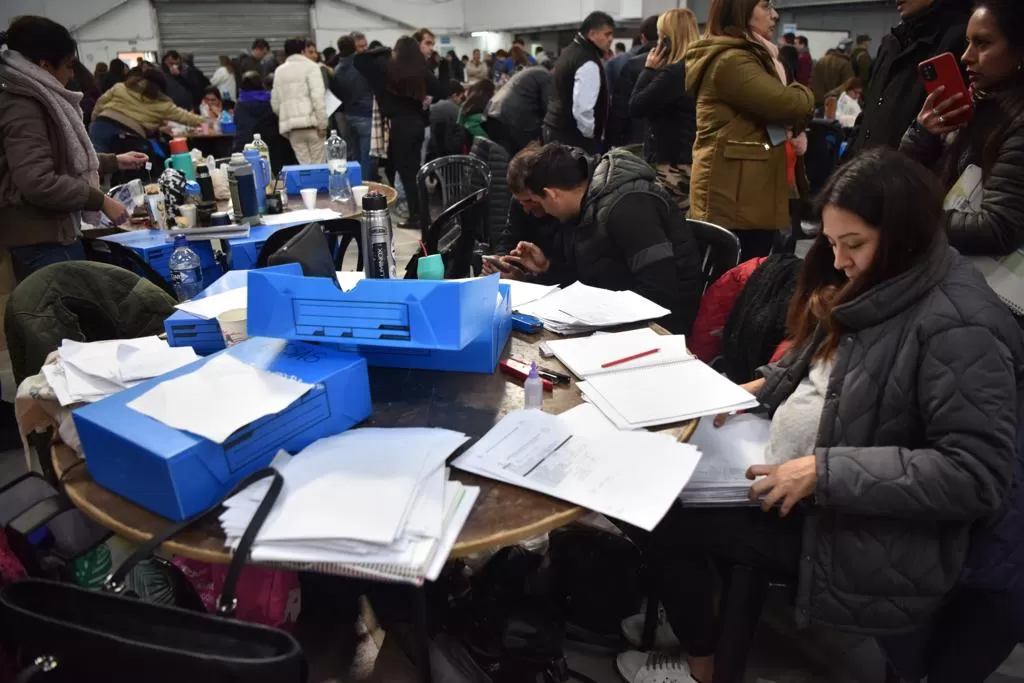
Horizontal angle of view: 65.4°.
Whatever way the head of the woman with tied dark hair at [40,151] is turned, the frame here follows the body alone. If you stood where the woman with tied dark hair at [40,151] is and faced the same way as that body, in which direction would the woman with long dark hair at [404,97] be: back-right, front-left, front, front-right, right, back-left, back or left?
front-left

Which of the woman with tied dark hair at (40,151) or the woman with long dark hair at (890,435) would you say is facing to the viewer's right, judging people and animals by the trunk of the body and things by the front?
the woman with tied dark hair at (40,151)

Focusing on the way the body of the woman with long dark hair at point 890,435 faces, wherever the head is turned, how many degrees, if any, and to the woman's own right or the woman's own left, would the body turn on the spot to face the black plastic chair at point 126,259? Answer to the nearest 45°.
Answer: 0° — they already face it

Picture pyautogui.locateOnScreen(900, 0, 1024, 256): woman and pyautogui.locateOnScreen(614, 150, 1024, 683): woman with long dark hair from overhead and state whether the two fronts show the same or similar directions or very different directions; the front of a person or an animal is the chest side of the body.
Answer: same or similar directions

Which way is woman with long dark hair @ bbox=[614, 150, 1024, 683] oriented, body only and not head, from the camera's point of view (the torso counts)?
to the viewer's left

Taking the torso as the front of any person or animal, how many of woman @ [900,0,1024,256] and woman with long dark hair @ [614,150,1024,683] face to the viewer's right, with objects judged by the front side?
0

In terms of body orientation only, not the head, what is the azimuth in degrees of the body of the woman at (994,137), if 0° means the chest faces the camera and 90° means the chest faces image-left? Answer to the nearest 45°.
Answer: approximately 90°

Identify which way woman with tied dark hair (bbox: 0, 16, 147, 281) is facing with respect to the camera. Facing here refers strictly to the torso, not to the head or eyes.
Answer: to the viewer's right

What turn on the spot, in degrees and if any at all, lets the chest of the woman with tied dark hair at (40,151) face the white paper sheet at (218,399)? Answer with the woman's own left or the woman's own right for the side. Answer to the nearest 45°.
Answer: approximately 90° to the woman's own right

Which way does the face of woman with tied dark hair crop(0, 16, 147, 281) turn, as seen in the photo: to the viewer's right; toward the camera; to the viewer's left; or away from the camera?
to the viewer's right

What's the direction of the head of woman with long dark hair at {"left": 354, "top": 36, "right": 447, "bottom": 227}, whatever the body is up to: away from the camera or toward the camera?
away from the camera

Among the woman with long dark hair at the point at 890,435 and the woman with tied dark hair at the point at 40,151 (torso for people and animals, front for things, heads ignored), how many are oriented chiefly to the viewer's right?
1
